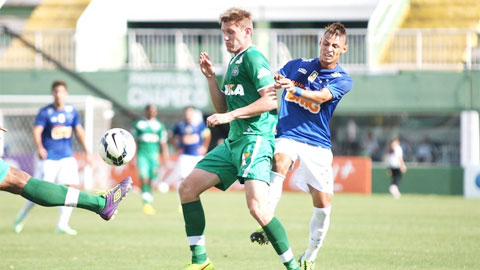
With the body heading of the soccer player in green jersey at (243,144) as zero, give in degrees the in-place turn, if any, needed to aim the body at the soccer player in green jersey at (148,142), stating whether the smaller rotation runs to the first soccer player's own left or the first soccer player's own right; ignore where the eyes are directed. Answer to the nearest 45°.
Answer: approximately 135° to the first soccer player's own right

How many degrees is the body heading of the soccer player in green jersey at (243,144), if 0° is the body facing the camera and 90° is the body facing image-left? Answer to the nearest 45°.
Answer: approximately 45°

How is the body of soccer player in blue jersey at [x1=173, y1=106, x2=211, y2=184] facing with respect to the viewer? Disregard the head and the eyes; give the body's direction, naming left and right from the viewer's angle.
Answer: facing the viewer

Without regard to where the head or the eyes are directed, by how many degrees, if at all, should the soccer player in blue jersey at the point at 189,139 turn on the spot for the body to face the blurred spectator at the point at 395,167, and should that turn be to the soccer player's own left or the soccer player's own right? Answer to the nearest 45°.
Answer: approximately 135° to the soccer player's own left

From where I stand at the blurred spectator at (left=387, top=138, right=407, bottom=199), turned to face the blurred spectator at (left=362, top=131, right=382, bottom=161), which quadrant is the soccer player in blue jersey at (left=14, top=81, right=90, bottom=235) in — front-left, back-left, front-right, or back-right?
back-left

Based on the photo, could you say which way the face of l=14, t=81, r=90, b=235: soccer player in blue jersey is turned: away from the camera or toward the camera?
toward the camera

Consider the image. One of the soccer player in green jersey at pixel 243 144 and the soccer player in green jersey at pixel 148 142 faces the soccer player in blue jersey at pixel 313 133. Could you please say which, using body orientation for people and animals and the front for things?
the soccer player in green jersey at pixel 148 142

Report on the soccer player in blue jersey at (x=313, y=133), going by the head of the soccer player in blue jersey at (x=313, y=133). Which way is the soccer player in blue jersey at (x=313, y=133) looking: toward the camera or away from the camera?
toward the camera

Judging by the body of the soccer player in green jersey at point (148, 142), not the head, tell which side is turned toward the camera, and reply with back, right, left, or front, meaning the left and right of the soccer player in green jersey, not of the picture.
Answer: front

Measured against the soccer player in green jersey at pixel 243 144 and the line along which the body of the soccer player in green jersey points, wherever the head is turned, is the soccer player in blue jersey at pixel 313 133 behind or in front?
behind

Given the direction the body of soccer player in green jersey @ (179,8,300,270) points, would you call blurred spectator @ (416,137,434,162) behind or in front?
behind
